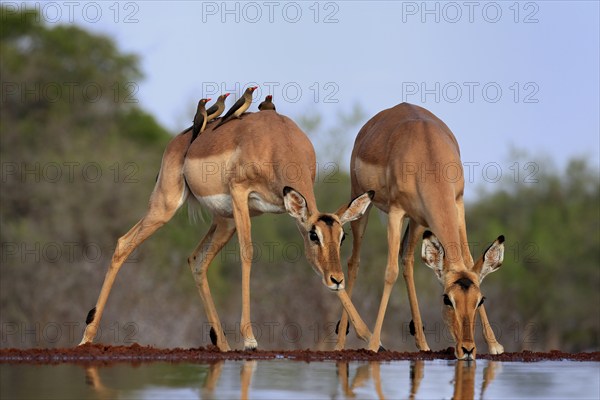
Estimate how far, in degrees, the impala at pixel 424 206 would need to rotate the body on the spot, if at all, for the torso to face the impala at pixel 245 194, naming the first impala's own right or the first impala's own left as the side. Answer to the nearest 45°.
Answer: approximately 135° to the first impala's own right

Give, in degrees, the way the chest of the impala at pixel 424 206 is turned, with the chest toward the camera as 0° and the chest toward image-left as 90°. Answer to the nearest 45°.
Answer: approximately 315°

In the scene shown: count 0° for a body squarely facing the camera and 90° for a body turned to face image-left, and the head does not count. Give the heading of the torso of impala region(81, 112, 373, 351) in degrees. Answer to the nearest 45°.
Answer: approximately 315°

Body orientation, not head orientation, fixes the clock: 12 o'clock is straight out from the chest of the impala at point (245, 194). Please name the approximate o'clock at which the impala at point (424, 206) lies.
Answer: the impala at point (424, 206) is roughly at 11 o'clock from the impala at point (245, 194).
